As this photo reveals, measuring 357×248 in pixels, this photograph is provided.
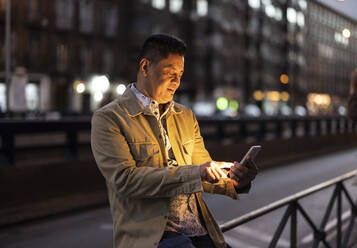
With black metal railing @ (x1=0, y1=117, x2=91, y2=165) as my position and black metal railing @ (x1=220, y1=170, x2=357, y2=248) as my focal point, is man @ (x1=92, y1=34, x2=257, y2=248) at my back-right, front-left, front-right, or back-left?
front-right

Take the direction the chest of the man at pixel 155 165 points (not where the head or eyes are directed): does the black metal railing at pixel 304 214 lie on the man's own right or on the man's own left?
on the man's own left

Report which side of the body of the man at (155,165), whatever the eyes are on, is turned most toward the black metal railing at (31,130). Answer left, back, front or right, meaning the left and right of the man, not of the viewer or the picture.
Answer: back

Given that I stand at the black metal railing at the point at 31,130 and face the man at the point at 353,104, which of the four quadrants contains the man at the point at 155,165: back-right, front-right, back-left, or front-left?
front-right

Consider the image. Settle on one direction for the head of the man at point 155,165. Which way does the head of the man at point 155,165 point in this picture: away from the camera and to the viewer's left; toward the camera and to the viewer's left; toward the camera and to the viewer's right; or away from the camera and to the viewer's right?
toward the camera and to the viewer's right

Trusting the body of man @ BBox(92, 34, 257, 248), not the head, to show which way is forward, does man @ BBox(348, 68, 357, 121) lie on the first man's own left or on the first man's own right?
on the first man's own left
